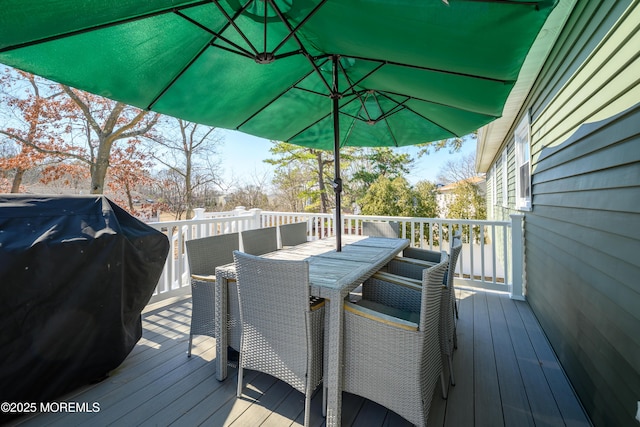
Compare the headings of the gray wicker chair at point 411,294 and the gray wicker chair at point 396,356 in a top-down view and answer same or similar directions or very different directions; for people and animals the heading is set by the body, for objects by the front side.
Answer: same or similar directions

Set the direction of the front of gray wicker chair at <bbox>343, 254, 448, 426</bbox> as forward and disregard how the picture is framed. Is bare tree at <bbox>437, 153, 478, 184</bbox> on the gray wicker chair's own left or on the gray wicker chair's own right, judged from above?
on the gray wicker chair's own right

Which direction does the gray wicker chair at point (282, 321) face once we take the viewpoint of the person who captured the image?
facing away from the viewer and to the right of the viewer

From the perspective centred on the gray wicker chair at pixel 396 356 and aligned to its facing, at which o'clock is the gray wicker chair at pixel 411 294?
the gray wicker chair at pixel 411 294 is roughly at 2 o'clock from the gray wicker chair at pixel 396 356.

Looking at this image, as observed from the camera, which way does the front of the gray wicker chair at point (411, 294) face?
facing away from the viewer and to the left of the viewer

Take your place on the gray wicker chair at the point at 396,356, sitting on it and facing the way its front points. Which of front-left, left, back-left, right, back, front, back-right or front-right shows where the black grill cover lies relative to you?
front-left

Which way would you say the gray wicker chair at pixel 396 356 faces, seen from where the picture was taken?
facing away from the viewer and to the left of the viewer

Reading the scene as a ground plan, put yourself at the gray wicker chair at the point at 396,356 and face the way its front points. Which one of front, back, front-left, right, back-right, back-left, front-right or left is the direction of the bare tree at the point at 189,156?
front
